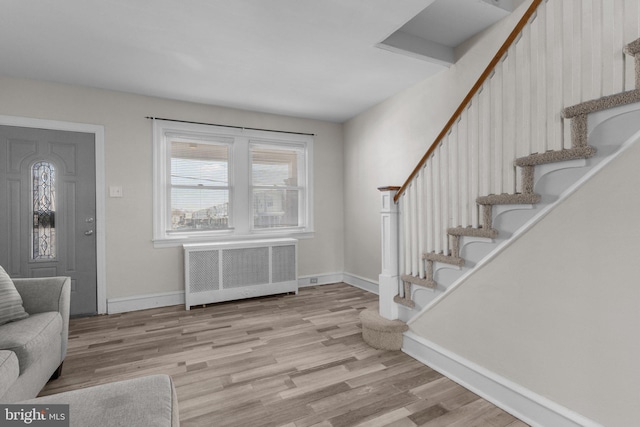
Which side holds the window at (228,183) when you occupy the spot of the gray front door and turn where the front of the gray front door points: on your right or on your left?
on your left

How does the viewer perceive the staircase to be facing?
facing away from the viewer and to the left of the viewer

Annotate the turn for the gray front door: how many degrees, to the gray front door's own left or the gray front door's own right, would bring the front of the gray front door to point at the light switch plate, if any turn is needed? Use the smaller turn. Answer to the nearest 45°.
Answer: approximately 90° to the gray front door's own left

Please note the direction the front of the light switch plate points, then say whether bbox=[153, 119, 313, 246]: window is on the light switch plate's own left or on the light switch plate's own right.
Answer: on the light switch plate's own left

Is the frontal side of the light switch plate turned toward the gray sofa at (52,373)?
yes

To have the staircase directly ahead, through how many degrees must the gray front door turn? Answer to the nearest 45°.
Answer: approximately 45° to its left

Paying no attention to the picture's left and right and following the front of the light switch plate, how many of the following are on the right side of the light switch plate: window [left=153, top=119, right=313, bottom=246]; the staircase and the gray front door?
1

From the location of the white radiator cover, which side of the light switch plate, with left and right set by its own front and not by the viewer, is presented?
left

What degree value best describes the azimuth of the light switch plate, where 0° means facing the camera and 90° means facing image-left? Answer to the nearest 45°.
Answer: approximately 0°

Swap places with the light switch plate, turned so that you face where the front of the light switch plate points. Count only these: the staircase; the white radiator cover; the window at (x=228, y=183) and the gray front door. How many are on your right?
1

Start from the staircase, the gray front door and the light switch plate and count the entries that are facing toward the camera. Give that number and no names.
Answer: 2

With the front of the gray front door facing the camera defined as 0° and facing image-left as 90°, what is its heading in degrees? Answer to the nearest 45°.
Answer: approximately 0°
